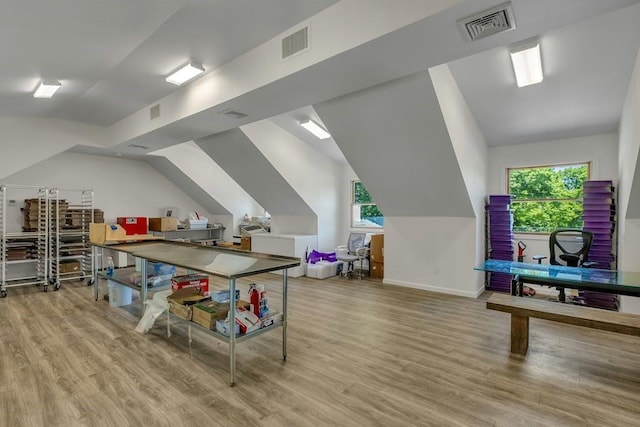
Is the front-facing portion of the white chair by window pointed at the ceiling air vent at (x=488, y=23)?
no

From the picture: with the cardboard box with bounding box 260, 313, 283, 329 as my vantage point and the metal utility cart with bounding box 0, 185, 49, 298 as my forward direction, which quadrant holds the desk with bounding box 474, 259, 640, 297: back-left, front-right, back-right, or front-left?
back-right

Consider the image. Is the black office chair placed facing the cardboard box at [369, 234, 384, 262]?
no

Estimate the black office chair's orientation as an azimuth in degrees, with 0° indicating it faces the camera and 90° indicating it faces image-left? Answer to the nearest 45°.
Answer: approximately 45°

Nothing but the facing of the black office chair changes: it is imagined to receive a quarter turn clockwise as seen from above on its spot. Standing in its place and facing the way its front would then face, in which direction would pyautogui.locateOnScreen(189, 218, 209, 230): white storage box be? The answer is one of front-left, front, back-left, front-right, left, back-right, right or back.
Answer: front-left

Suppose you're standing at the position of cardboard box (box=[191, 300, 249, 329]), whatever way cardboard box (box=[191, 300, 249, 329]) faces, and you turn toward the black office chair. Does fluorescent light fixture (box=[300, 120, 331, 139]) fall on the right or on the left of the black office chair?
left

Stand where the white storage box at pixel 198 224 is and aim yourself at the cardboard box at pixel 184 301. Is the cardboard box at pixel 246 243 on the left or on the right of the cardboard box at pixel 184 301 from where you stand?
left
